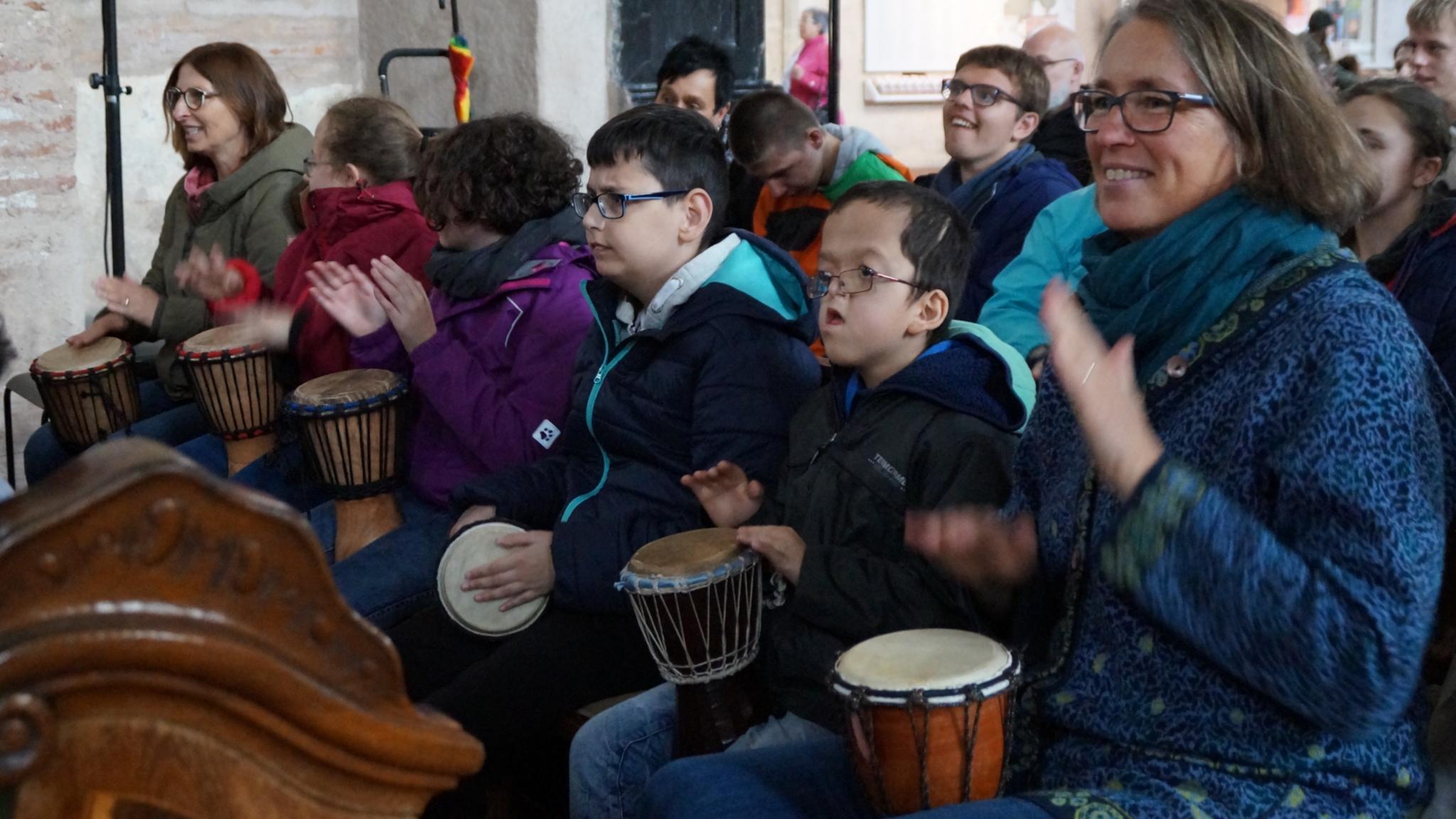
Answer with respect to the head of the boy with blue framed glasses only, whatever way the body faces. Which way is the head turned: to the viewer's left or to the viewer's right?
to the viewer's left

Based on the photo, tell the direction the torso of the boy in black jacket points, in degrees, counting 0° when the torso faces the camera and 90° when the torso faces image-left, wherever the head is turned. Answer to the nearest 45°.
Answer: approximately 45°

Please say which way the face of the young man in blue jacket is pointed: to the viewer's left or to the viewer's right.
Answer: to the viewer's left

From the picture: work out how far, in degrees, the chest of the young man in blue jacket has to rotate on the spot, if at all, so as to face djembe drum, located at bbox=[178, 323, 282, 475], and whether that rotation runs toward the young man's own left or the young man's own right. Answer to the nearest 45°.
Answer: approximately 45° to the young man's own right

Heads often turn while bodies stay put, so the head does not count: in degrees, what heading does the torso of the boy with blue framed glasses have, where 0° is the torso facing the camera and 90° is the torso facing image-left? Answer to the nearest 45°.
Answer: approximately 45°
